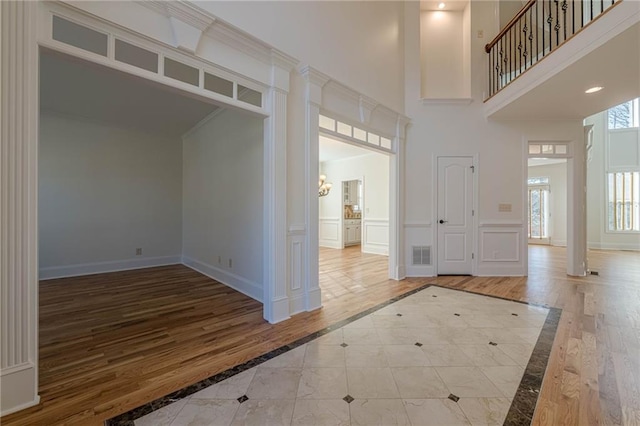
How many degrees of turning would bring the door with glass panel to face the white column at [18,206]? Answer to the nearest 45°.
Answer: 0° — it already faces it

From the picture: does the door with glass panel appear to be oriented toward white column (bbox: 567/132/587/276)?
yes

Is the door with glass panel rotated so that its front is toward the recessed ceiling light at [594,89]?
yes

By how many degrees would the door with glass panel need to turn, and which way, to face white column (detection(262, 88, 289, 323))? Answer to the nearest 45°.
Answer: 0° — it already faces it

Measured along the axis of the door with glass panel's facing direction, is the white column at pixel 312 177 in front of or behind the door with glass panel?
in front

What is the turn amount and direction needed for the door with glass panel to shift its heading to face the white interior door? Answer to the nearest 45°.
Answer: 0° — it already faces it

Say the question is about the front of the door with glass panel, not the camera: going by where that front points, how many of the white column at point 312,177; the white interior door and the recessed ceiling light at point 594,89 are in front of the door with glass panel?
3

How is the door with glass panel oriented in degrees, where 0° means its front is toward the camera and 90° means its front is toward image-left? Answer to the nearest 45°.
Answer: approximately 0°
